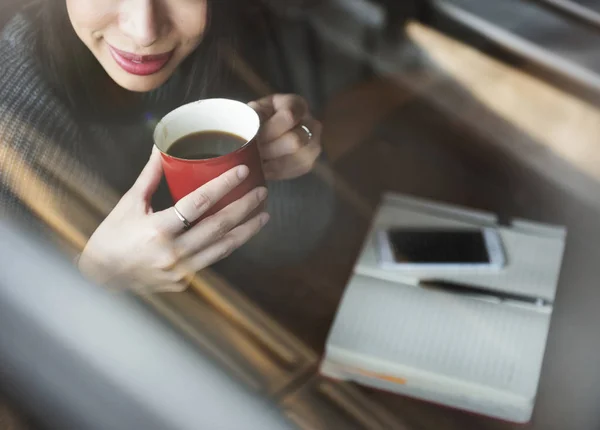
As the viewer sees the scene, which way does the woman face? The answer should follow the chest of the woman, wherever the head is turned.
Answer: toward the camera
